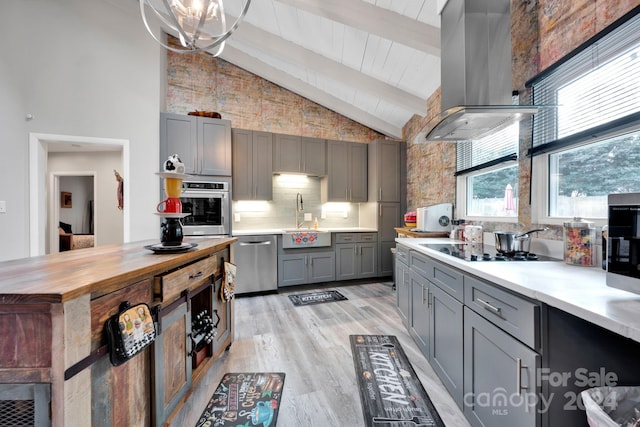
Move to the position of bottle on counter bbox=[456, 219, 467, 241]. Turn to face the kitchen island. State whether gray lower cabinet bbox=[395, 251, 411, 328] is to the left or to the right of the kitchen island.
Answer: right

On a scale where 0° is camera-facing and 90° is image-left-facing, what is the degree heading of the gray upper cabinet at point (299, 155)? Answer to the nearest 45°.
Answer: approximately 0°

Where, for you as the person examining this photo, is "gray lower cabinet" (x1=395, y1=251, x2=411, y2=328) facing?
facing to the left of the viewer

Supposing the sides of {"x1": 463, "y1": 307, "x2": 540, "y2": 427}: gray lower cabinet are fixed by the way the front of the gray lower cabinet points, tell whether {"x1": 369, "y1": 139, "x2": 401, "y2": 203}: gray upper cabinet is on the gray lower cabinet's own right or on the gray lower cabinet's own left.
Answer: on the gray lower cabinet's own right

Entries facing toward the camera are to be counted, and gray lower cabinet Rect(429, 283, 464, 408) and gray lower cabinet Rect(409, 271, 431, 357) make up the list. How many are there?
0

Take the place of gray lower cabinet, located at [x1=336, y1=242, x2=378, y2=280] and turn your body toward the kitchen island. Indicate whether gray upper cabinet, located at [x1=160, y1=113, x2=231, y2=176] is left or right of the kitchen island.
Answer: right

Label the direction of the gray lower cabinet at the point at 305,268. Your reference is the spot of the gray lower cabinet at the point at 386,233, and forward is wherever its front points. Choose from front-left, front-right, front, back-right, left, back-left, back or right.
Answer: front-right

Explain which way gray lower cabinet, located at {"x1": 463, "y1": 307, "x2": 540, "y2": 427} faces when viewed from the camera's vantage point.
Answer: facing to the left of the viewer

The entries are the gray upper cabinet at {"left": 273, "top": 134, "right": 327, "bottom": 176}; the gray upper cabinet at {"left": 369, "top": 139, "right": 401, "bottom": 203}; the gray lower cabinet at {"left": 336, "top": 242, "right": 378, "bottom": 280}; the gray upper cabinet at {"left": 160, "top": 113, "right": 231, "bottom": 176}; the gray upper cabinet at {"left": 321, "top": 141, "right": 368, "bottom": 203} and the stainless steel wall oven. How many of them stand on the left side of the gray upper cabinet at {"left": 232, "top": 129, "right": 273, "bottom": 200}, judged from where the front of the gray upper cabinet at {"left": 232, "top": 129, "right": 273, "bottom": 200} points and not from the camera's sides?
4

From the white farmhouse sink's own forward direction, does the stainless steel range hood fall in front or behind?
in front

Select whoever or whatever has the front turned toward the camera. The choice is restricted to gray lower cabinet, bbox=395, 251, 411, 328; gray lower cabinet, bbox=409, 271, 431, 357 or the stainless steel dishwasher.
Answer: the stainless steel dishwasher

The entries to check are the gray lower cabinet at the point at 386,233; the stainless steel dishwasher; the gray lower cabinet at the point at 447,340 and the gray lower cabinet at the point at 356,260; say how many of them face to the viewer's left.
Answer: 1

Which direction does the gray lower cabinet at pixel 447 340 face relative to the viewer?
to the viewer's left
